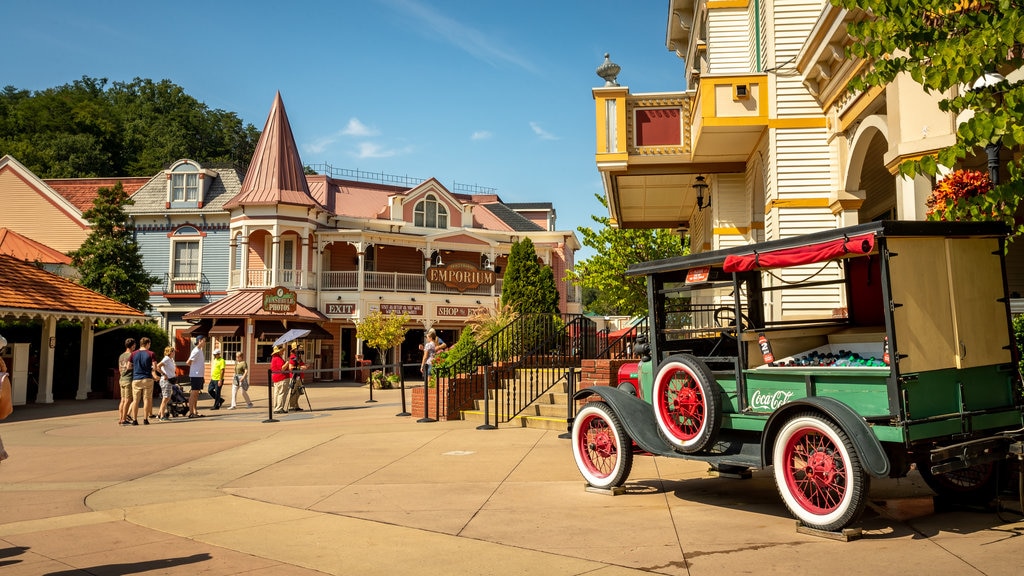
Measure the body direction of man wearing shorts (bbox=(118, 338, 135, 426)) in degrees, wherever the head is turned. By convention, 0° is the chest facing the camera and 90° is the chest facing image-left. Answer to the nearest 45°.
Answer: approximately 225°

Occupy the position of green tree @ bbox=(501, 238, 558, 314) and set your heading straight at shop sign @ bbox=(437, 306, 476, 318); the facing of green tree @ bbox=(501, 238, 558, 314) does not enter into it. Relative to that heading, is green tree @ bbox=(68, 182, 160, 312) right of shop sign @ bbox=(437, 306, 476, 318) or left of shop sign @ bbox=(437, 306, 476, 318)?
left

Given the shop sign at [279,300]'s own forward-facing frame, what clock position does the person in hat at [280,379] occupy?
The person in hat is roughly at 12 o'clock from the shop sign.

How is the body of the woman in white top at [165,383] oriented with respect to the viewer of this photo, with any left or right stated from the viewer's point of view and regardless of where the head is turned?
facing to the right of the viewer

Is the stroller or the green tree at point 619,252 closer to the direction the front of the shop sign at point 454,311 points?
the stroller

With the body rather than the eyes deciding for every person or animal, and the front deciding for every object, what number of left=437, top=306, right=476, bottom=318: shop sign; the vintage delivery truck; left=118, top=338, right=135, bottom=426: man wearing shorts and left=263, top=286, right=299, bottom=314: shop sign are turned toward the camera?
2

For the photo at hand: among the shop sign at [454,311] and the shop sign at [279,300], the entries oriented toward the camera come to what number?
2

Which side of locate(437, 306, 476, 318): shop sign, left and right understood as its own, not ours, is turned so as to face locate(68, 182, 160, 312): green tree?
right
